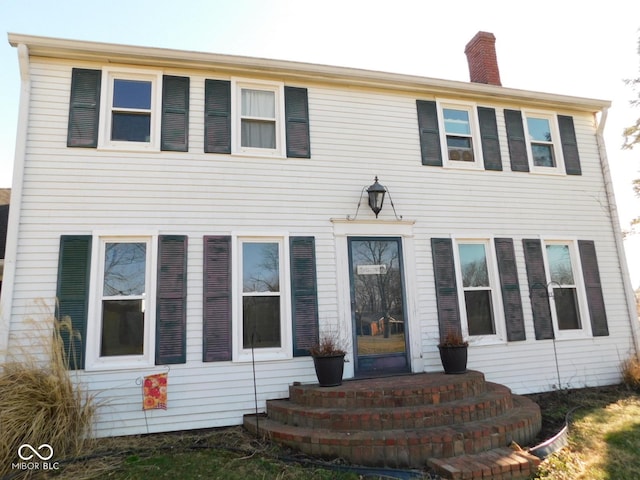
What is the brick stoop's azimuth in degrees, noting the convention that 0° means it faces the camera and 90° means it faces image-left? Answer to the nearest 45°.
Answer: approximately 0°

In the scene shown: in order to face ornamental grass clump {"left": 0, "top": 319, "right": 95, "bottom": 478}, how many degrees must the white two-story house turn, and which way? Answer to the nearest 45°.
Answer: approximately 45° to its right

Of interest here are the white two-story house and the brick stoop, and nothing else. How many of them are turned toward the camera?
2

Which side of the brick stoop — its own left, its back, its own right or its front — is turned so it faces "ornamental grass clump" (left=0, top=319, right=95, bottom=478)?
right
